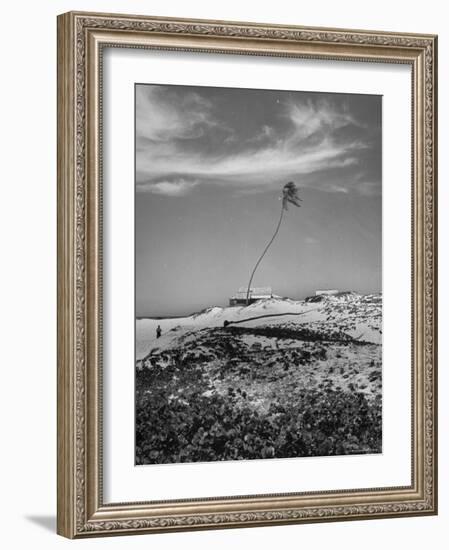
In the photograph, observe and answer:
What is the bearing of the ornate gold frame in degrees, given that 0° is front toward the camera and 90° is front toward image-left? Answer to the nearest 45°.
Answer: approximately 315°
